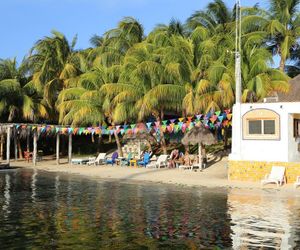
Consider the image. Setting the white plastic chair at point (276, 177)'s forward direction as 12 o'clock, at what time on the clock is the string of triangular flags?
The string of triangular flags is roughly at 3 o'clock from the white plastic chair.

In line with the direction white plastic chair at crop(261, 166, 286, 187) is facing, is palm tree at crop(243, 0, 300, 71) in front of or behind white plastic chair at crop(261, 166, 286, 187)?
behind

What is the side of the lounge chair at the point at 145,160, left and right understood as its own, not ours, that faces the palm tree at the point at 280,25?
back

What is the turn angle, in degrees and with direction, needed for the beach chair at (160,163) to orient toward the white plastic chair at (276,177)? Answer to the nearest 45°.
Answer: approximately 90° to its left

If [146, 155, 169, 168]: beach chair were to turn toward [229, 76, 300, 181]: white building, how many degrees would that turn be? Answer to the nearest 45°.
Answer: approximately 90° to its left

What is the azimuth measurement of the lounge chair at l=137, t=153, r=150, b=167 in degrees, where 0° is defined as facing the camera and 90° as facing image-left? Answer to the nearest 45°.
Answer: approximately 45°

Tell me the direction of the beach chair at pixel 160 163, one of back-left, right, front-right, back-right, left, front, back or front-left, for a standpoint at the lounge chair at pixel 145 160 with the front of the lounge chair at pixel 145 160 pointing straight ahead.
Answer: left

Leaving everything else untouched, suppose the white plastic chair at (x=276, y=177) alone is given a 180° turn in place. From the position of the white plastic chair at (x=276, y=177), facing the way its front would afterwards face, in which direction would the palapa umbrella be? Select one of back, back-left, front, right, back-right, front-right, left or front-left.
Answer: left

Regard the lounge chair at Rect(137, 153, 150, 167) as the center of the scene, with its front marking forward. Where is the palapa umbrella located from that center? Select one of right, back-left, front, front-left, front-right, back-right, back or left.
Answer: left

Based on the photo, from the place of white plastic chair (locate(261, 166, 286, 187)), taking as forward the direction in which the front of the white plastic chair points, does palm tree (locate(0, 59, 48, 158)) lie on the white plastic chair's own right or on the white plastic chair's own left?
on the white plastic chair's own right

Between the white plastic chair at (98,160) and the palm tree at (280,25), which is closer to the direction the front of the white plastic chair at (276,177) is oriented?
the white plastic chair

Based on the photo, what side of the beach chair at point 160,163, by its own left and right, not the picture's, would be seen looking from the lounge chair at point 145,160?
front

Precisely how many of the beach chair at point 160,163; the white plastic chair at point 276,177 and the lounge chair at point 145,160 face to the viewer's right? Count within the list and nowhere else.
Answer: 0

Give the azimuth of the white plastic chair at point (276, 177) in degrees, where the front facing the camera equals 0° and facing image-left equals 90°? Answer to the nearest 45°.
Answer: approximately 45°

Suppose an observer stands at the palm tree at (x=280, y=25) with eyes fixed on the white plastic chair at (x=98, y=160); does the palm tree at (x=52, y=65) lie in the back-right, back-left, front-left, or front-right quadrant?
front-right
